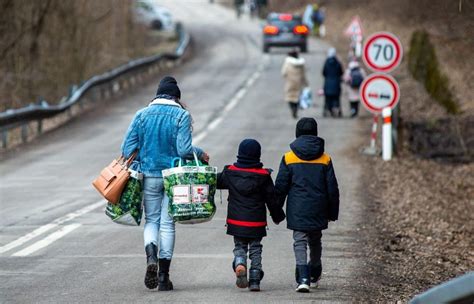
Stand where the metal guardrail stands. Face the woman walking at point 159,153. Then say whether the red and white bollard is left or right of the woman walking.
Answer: left

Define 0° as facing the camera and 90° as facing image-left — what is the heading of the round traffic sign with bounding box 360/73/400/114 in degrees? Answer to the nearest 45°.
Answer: approximately 0°

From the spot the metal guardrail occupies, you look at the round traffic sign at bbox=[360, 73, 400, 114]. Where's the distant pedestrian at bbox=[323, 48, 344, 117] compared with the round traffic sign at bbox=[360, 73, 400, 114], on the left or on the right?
left

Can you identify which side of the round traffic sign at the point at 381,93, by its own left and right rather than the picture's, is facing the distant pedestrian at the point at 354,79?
back

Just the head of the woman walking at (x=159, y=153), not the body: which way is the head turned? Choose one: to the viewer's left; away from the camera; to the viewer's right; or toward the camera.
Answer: away from the camera

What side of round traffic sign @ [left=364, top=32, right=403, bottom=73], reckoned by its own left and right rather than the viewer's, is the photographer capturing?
front

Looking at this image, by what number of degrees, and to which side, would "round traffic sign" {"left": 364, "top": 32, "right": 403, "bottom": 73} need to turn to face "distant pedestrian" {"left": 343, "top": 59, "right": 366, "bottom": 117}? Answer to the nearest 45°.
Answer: approximately 180°

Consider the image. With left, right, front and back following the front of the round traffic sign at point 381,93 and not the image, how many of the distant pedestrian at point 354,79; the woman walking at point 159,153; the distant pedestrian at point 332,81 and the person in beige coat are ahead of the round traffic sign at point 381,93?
1
